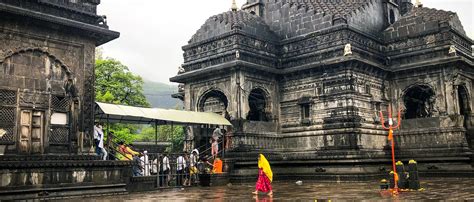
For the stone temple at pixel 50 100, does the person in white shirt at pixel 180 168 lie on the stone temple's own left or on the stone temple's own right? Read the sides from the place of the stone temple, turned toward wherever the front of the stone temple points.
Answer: on the stone temple's own left

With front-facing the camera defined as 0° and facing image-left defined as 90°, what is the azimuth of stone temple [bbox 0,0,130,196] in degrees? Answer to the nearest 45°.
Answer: approximately 0°

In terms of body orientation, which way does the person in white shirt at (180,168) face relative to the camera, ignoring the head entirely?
away from the camera

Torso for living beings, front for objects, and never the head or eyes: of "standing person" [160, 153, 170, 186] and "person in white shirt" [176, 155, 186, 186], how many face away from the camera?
2

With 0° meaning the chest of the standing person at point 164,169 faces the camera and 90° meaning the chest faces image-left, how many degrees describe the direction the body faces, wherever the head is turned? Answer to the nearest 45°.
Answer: approximately 180°

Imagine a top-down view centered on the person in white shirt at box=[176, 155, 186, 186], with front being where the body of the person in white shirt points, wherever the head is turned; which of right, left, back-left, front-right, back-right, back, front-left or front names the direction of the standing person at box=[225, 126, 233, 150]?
front-right

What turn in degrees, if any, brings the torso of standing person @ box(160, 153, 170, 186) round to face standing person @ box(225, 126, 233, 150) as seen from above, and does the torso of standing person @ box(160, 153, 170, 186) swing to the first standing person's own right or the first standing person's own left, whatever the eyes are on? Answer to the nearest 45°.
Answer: approximately 45° to the first standing person's own right
